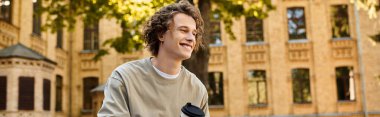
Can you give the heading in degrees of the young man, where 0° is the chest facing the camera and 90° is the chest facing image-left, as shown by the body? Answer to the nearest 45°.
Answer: approximately 315°

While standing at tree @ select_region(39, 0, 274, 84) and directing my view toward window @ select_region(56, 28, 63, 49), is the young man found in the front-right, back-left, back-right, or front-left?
back-left

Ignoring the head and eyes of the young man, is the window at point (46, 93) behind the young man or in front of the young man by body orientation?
behind

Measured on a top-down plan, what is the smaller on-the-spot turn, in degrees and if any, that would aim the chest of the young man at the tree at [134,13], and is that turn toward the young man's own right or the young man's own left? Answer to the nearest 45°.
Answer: approximately 135° to the young man's own left

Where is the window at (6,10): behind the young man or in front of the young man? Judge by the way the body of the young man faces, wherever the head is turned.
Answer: behind
